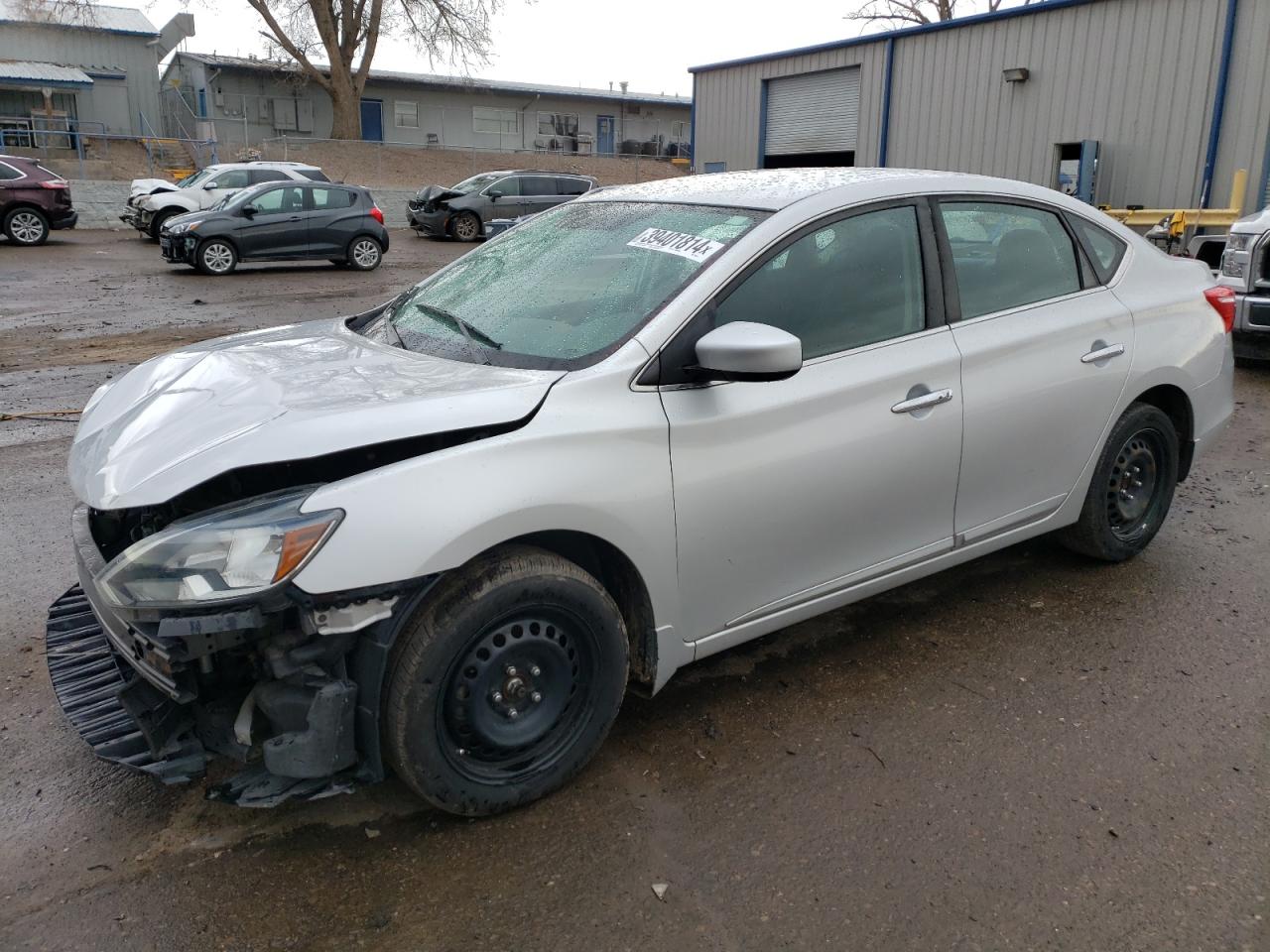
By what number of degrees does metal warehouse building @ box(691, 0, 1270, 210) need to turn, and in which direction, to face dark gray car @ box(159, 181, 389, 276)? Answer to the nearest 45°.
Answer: approximately 45° to its right

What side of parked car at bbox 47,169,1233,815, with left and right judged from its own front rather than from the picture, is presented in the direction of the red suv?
right

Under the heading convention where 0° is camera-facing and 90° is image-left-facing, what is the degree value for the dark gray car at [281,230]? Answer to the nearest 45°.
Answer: approximately 90°

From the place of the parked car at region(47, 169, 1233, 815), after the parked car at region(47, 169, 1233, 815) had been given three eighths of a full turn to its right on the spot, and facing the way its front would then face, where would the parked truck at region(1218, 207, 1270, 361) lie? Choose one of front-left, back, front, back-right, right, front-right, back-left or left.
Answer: front-right

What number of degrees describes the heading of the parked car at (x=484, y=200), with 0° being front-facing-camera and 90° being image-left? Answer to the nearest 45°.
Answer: approximately 45°

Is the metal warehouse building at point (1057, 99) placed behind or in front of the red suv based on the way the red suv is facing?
behind

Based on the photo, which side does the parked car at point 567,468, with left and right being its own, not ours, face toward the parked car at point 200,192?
right

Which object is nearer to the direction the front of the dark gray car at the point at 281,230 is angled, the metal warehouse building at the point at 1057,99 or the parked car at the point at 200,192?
the parked car

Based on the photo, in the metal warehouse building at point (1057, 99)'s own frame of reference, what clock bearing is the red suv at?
The red suv is roughly at 1 o'clock from the metal warehouse building.

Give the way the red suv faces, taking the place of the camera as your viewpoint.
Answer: facing to the left of the viewer

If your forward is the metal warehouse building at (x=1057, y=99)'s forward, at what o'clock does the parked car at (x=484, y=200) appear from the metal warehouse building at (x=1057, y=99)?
The parked car is roughly at 2 o'clock from the metal warehouse building.
